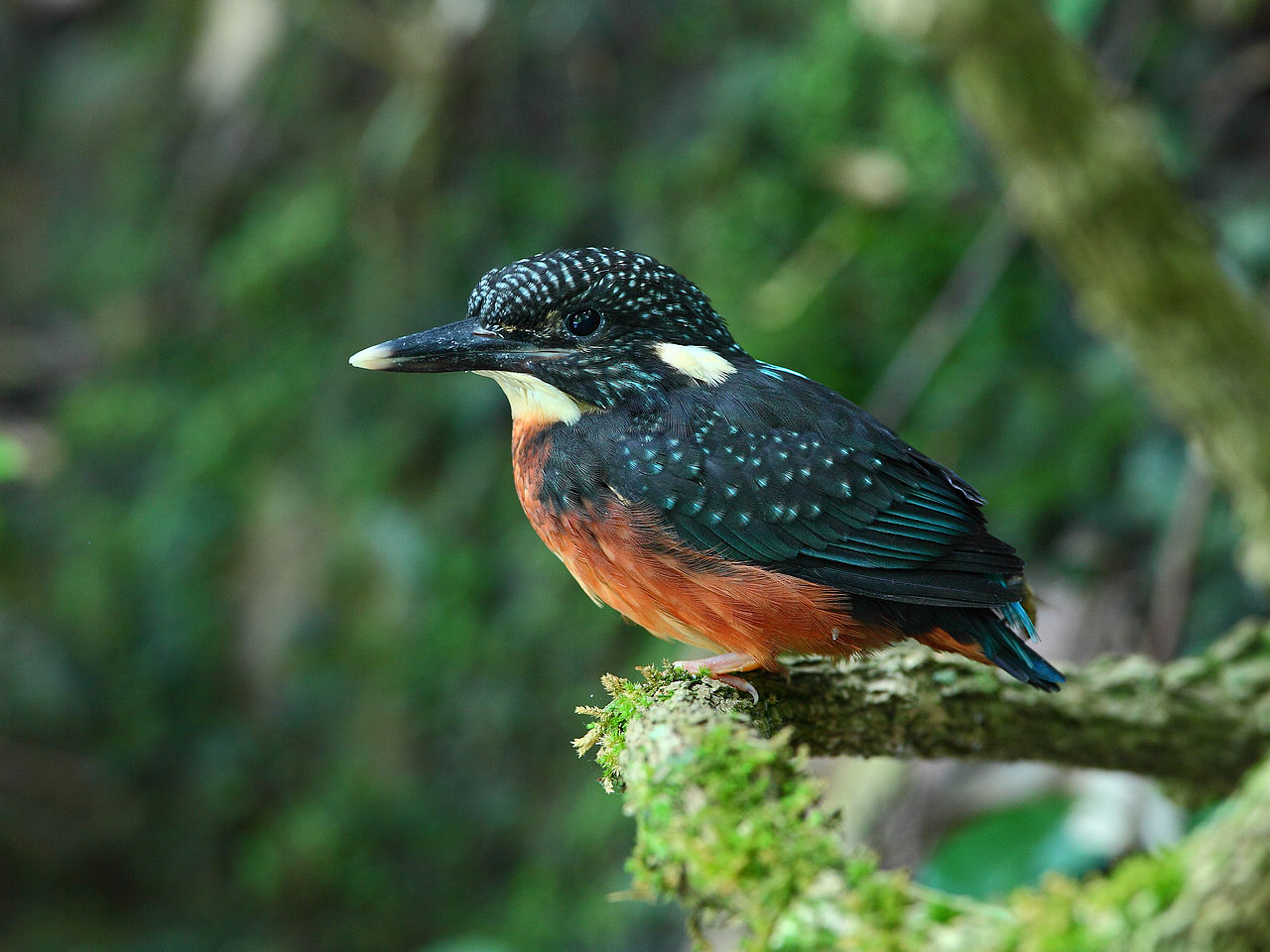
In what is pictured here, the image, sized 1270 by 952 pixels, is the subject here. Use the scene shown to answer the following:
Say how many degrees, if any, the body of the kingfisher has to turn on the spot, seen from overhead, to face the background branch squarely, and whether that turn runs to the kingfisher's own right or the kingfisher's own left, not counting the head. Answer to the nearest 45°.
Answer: approximately 135° to the kingfisher's own right

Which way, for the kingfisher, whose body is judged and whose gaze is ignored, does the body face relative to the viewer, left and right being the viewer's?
facing to the left of the viewer
